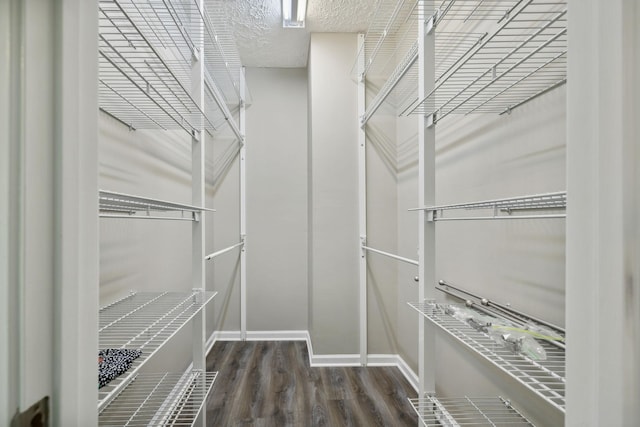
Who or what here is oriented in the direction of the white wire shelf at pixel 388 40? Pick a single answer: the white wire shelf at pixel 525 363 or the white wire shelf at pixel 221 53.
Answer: the white wire shelf at pixel 221 53

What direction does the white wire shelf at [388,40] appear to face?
to the viewer's left

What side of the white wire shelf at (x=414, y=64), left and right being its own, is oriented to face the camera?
left

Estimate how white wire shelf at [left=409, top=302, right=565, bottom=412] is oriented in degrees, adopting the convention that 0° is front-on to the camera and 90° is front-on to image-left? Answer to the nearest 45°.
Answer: approximately 45°

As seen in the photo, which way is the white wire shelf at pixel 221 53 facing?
to the viewer's right
